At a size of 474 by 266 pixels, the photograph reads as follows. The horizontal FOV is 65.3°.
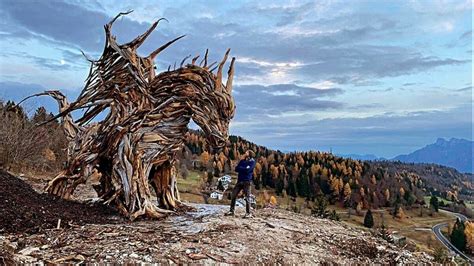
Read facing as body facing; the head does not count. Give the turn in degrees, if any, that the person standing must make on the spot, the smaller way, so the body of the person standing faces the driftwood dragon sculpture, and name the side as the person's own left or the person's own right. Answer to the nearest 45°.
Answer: approximately 45° to the person's own right

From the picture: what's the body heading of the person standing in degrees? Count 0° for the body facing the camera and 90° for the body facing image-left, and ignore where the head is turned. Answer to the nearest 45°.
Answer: approximately 45°
